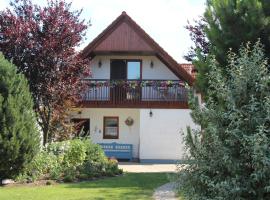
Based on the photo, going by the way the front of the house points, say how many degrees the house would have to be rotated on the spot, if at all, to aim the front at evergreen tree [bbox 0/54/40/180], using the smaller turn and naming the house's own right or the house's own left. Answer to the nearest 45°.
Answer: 0° — it already faces it

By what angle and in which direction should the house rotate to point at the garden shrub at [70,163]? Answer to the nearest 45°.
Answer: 0° — it already faces it

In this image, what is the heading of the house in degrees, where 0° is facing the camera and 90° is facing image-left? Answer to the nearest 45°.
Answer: approximately 0°

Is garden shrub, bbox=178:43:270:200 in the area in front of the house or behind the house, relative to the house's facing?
in front

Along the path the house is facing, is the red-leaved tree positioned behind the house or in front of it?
in front
